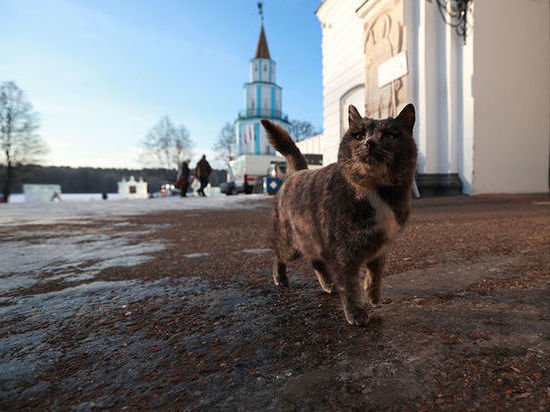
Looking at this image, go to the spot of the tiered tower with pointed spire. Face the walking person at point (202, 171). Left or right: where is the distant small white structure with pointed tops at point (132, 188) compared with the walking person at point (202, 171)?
right

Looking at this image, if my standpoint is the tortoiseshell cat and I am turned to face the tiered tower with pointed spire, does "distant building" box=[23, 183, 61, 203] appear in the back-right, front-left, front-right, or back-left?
front-left

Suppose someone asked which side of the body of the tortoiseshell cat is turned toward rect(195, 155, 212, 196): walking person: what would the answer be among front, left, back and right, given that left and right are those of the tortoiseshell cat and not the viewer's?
back

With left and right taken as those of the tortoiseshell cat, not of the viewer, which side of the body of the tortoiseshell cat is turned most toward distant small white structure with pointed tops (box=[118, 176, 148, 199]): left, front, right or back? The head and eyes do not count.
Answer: back

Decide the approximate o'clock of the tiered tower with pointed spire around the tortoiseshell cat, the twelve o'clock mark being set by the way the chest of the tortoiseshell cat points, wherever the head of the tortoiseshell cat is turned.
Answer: The tiered tower with pointed spire is roughly at 7 o'clock from the tortoiseshell cat.

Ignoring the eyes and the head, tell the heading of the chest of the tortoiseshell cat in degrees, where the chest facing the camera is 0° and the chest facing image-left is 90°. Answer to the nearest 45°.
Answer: approximately 315°

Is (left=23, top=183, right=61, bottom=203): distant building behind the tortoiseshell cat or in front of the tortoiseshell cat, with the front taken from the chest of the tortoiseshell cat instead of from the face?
behind
